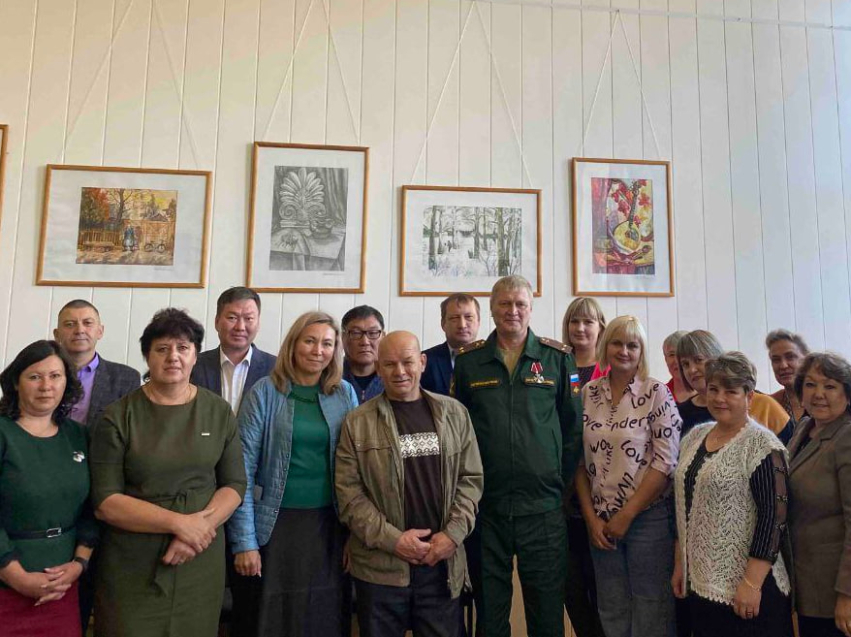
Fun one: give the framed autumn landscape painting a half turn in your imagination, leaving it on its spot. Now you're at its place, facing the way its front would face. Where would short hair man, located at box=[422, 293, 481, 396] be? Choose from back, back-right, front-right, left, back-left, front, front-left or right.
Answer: back-right

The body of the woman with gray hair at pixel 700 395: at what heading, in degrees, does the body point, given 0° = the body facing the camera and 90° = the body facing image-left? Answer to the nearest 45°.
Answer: approximately 45°

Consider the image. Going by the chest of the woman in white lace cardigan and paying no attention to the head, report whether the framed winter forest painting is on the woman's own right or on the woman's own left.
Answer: on the woman's own right

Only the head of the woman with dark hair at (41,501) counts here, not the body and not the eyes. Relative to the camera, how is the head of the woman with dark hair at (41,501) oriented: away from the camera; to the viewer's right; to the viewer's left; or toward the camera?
toward the camera

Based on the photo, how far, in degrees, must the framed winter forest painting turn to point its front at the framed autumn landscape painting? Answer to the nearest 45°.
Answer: approximately 90° to its right

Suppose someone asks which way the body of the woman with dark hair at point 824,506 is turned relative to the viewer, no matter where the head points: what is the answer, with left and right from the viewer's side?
facing the viewer and to the left of the viewer

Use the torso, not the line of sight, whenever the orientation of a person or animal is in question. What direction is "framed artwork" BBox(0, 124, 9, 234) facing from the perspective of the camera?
toward the camera

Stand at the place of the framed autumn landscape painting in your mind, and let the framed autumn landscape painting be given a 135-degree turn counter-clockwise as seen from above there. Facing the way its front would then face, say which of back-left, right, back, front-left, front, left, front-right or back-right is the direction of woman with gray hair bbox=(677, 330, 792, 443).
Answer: right

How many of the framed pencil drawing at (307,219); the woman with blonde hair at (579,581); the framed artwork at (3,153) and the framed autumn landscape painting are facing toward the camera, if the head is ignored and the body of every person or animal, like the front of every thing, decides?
4

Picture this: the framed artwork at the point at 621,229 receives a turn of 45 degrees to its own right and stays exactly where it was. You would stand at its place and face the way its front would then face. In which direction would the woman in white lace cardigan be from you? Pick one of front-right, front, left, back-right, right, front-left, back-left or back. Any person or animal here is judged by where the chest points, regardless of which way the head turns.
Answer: front-left

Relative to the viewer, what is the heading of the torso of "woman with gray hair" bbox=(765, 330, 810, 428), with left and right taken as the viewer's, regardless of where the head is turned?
facing the viewer

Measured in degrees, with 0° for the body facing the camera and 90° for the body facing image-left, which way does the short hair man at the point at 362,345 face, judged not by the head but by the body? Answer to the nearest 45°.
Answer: approximately 0°

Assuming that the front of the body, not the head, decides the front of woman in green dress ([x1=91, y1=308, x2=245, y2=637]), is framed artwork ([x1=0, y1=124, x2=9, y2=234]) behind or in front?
behind

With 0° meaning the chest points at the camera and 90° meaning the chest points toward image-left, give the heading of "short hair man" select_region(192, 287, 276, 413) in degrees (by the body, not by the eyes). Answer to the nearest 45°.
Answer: approximately 0°

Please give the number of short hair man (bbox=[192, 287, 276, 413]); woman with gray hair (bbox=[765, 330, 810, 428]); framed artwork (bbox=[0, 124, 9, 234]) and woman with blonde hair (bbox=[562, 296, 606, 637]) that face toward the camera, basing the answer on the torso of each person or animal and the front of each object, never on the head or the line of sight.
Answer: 4

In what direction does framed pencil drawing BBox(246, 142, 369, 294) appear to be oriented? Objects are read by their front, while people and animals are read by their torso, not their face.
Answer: toward the camera
